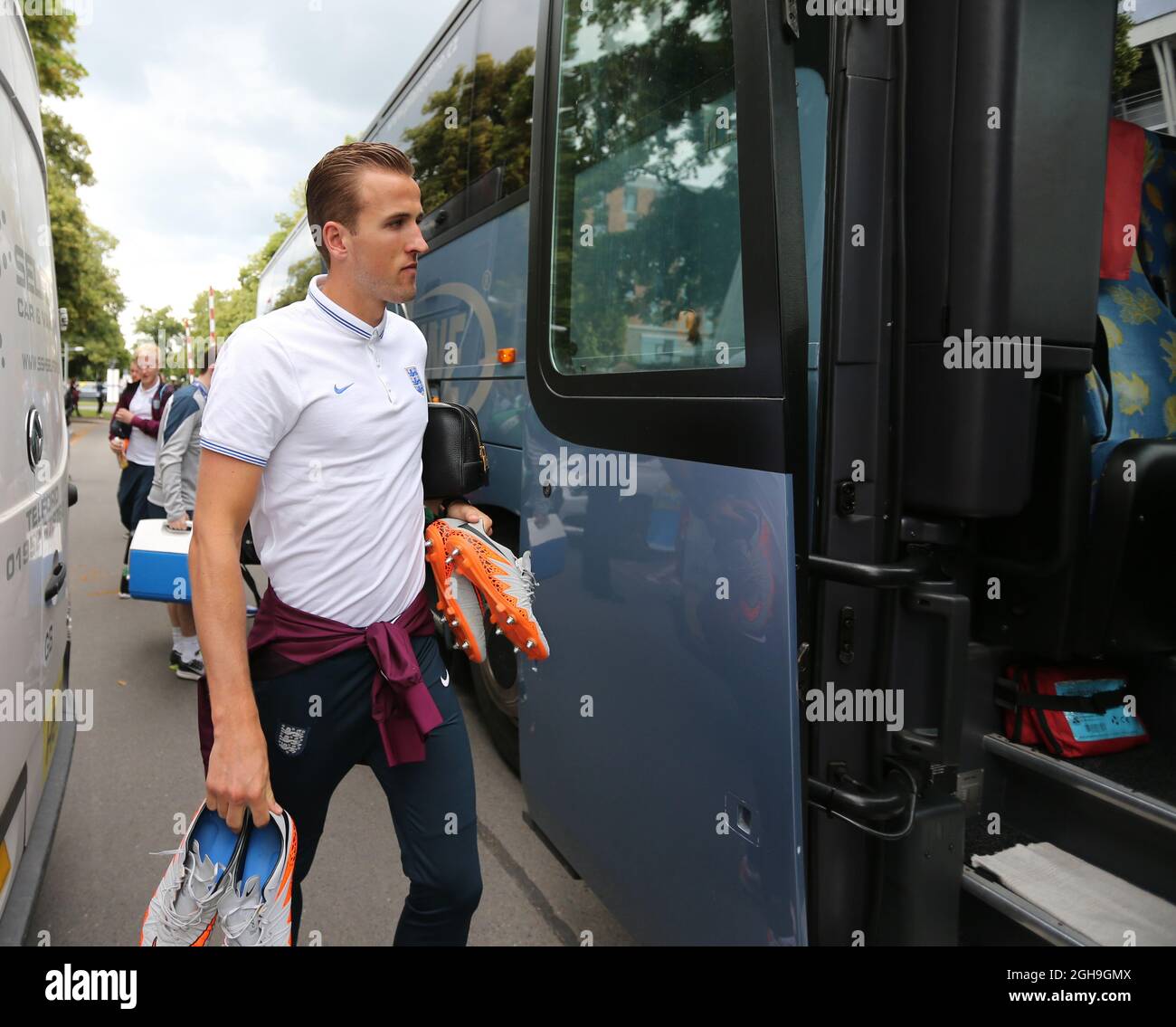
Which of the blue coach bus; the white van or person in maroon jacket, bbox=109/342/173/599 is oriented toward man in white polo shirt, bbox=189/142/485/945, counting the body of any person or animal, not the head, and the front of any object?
the person in maroon jacket

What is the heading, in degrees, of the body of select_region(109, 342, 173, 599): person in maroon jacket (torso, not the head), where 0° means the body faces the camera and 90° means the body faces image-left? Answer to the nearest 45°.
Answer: approximately 0°

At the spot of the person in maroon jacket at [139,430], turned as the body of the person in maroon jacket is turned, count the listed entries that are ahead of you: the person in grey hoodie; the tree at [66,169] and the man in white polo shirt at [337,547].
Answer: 2

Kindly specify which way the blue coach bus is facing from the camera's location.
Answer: facing the viewer and to the right of the viewer

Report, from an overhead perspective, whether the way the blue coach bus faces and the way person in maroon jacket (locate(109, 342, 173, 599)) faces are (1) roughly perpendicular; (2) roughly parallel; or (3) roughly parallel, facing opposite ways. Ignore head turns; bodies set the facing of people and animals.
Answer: roughly parallel

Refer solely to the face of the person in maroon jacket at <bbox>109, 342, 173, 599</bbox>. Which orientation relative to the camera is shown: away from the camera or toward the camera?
toward the camera

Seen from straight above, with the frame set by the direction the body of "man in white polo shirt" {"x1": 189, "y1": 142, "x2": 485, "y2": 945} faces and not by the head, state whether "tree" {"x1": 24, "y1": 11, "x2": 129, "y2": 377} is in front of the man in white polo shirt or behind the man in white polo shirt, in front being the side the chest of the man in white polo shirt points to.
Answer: behind

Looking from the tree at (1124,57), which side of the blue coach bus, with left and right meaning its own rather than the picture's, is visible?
left

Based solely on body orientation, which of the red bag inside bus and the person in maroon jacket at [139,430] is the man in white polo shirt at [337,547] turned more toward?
the red bag inside bus

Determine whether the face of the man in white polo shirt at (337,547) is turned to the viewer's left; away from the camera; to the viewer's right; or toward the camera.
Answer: to the viewer's right

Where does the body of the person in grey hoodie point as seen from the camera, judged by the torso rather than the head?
to the viewer's right

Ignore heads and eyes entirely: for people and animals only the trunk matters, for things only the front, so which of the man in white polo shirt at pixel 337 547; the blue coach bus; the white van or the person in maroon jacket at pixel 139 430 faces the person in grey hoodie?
the person in maroon jacket
